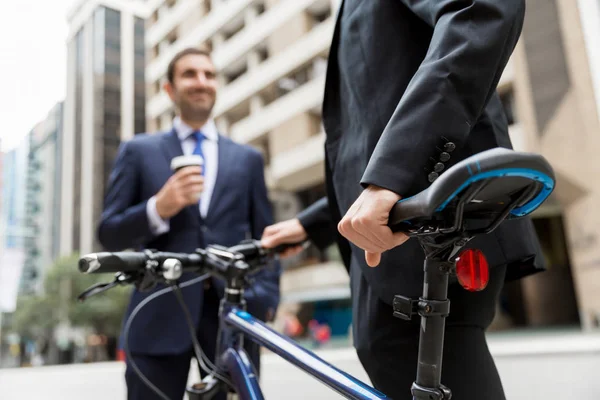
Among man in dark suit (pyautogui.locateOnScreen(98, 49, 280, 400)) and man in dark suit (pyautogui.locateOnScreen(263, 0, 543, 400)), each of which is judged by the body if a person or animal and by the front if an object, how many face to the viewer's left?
1

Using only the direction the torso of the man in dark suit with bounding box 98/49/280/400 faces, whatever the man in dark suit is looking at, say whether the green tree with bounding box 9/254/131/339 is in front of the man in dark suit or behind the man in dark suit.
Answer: behind

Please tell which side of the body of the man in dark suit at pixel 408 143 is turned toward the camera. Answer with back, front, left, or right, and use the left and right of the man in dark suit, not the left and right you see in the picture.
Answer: left

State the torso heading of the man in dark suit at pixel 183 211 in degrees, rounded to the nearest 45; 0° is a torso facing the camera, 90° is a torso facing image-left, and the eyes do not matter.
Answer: approximately 0°

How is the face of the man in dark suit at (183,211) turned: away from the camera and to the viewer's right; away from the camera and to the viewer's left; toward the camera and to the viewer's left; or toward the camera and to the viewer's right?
toward the camera and to the viewer's right

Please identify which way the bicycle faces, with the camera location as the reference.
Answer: facing away from the viewer and to the left of the viewer

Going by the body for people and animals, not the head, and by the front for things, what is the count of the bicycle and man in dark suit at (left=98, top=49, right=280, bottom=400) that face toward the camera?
1

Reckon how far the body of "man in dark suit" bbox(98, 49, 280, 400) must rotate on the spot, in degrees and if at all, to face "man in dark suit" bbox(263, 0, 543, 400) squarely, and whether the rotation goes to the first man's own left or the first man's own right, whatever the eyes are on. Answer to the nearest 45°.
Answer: approximately 45° to the first man's own left

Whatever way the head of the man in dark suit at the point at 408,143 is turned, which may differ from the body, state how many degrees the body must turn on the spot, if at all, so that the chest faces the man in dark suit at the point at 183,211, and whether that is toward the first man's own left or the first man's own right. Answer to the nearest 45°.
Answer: approximately 45° to the first man's own right

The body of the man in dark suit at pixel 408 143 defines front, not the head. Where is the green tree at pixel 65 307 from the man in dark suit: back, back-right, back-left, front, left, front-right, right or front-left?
front-right

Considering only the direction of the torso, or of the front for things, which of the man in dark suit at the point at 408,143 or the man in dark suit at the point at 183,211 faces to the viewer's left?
the man in dark suit at the point at 408,143
